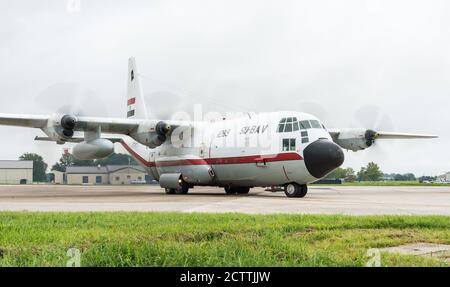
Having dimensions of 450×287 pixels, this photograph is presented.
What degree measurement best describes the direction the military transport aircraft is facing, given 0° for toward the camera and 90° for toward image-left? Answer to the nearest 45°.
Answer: approximately 315°
